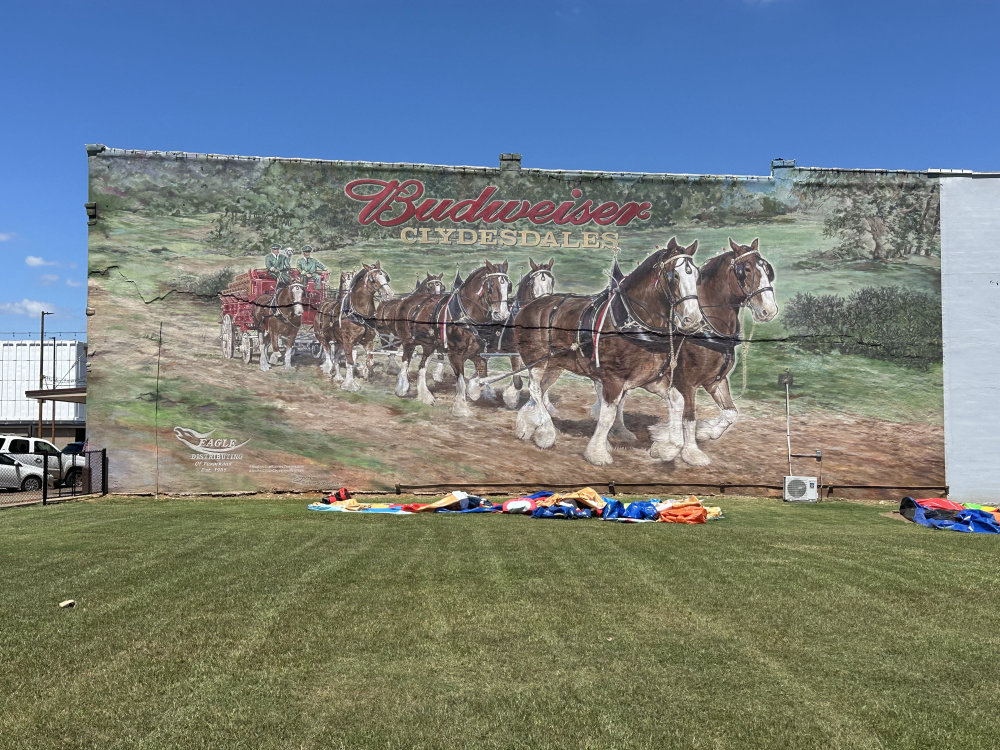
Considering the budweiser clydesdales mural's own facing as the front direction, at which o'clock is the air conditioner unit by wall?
The air conditioner unit by wall is roughly at 9 o'clock from the budweiser clydesdales mural.

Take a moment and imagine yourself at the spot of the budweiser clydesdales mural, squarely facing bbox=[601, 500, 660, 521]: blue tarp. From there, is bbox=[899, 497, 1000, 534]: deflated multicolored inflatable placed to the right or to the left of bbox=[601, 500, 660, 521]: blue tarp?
left

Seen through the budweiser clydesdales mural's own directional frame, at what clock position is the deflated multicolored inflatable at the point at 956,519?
The deflated multicolored inflatable is roughly at 10 o'clock from the budweiser clydesdales mural.
